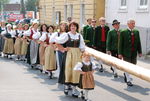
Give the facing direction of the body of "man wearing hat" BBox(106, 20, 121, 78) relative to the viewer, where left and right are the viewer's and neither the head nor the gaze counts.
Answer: facing the viewer and to the right of the viewer

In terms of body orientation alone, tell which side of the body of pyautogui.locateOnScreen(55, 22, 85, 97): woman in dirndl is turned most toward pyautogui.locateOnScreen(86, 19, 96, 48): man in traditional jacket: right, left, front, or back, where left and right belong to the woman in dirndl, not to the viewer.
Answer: back

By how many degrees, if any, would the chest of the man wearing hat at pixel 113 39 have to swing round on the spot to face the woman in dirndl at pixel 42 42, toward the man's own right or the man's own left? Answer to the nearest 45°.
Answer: approximately 135° to the man's own right

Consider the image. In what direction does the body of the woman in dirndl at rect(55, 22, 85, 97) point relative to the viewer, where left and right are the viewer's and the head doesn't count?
facing the viewer

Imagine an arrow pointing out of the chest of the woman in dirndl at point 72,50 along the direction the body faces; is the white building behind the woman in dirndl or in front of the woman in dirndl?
behind

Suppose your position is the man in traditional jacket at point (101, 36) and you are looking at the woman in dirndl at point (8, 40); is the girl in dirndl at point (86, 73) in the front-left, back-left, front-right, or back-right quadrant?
back-left

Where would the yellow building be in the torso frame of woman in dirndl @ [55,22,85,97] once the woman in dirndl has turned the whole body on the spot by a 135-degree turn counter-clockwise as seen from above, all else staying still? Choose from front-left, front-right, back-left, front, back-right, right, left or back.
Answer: front-left

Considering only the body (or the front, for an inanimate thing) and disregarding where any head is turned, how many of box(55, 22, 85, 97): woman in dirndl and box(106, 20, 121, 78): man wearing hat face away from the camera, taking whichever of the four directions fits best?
0

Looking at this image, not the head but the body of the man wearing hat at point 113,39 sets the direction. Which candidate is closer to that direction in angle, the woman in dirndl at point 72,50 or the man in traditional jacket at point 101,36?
the woman in dirndl

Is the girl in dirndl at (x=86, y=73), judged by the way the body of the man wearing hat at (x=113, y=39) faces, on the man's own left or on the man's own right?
on the man's own right
